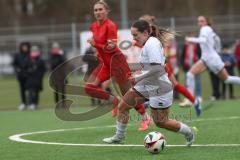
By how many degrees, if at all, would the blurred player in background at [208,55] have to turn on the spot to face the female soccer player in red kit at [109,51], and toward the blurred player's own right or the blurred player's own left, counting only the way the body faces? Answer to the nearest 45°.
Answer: approximately 45° to the blurred player's own left

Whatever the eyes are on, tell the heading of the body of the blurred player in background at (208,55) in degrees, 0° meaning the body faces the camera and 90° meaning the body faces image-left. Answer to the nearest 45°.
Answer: approximately 90°

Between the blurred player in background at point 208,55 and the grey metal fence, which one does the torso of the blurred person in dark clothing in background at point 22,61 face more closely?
the blurred player in background

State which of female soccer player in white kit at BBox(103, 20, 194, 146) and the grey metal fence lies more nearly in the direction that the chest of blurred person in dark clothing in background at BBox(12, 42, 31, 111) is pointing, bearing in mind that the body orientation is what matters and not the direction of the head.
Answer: the female soccer player in white kit

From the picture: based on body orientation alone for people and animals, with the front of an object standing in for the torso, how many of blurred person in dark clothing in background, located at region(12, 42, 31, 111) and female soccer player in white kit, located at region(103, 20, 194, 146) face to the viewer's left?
1

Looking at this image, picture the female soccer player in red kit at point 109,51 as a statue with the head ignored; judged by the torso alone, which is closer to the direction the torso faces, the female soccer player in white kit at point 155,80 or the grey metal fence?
the female soccer player in white kit

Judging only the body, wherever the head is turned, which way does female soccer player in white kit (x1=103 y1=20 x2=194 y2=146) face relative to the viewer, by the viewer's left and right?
facing to the left of the viewer

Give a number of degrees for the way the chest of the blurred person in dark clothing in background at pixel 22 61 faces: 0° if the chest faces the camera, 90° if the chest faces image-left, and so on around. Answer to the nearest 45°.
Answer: approximately 315°

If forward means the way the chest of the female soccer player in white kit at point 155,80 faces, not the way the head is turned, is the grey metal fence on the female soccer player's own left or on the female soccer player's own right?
on the female soccer player's own right

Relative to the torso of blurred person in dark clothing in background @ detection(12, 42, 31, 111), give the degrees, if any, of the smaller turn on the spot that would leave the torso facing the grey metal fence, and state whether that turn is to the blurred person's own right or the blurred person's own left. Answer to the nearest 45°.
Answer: approximately 135° to the blurred person's own left
